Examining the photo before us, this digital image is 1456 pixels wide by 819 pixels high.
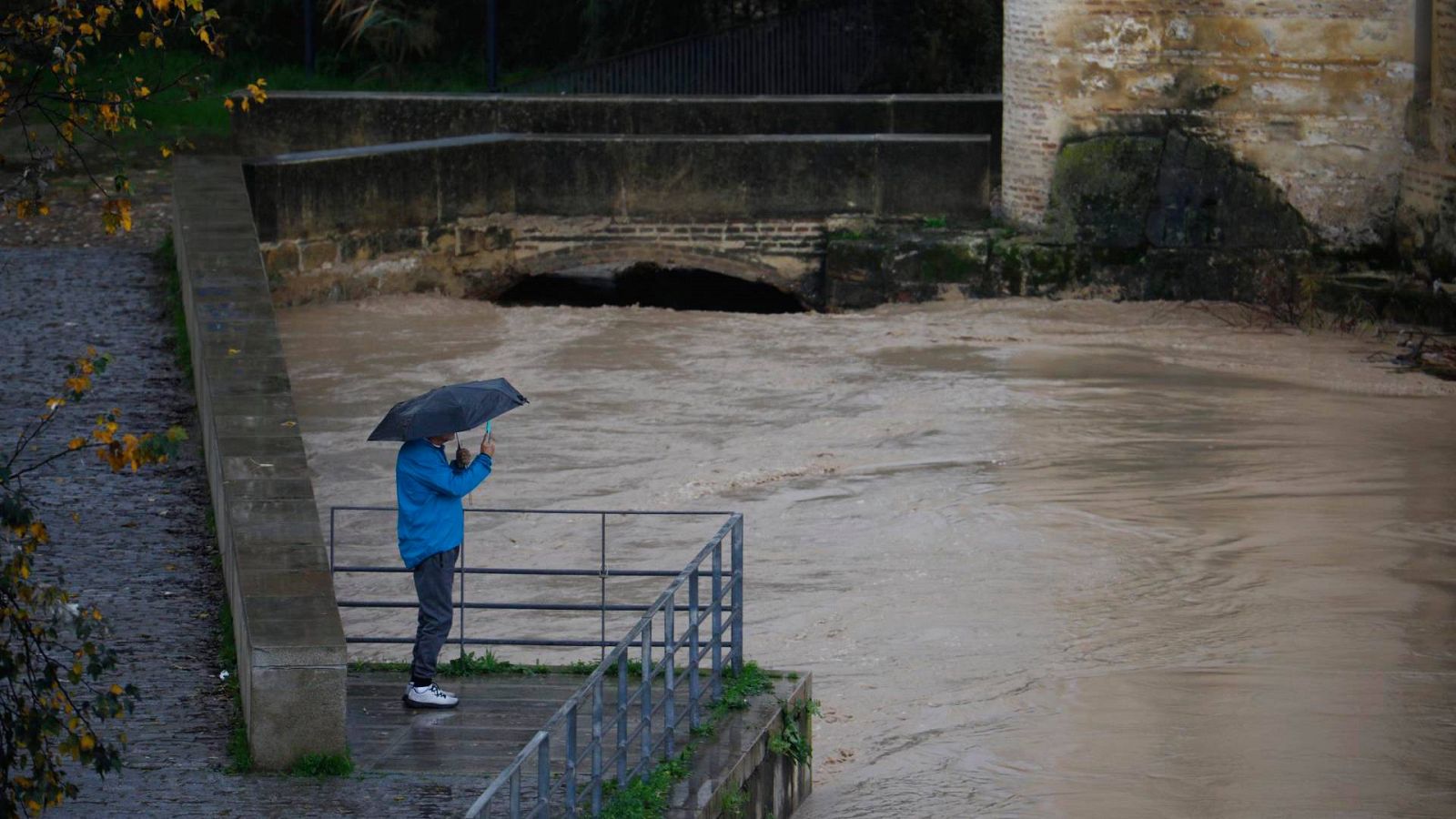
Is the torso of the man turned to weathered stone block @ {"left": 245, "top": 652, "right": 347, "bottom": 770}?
no

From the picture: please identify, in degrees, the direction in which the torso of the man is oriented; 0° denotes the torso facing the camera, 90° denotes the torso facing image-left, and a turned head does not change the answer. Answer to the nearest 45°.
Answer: approximately 270°

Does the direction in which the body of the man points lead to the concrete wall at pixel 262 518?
no

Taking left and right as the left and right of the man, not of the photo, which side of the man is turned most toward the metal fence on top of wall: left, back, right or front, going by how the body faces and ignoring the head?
left

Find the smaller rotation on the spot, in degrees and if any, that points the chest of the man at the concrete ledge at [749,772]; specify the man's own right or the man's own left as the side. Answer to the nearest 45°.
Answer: approximately 45° to the man's own right

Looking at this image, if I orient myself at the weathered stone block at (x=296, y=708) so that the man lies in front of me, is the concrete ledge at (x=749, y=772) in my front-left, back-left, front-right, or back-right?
front-right

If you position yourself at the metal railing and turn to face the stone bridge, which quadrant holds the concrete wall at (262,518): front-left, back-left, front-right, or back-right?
front-left
